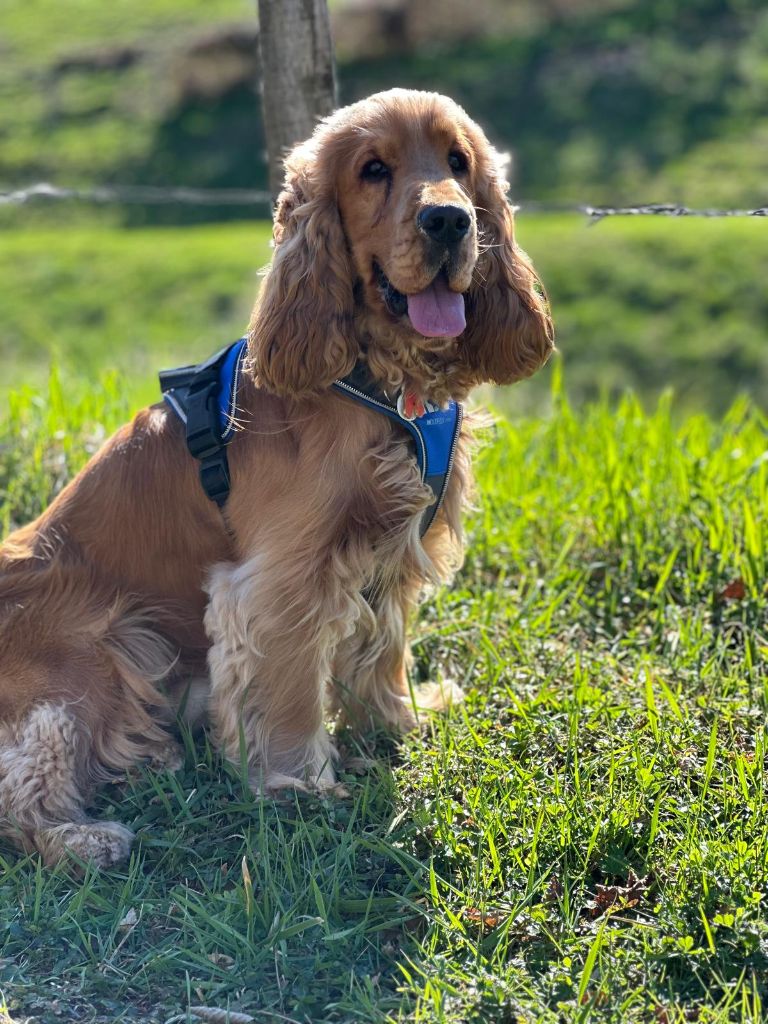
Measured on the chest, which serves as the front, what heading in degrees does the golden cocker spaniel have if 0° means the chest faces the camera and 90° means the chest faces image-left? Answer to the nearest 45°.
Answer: approximately 315°

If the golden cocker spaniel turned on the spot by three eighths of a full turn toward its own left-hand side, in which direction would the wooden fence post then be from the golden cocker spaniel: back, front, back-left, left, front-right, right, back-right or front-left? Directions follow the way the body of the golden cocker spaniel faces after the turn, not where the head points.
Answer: front

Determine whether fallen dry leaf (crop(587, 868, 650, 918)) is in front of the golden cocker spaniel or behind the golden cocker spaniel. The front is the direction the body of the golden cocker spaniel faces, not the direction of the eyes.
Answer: in front
